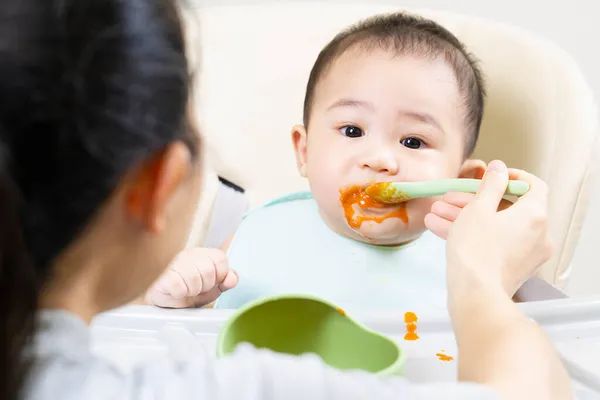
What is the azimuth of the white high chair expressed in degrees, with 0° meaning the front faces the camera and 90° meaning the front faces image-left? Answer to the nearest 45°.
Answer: approximately 0°

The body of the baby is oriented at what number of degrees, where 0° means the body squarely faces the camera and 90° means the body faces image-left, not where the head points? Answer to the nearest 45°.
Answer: approximately 0°
